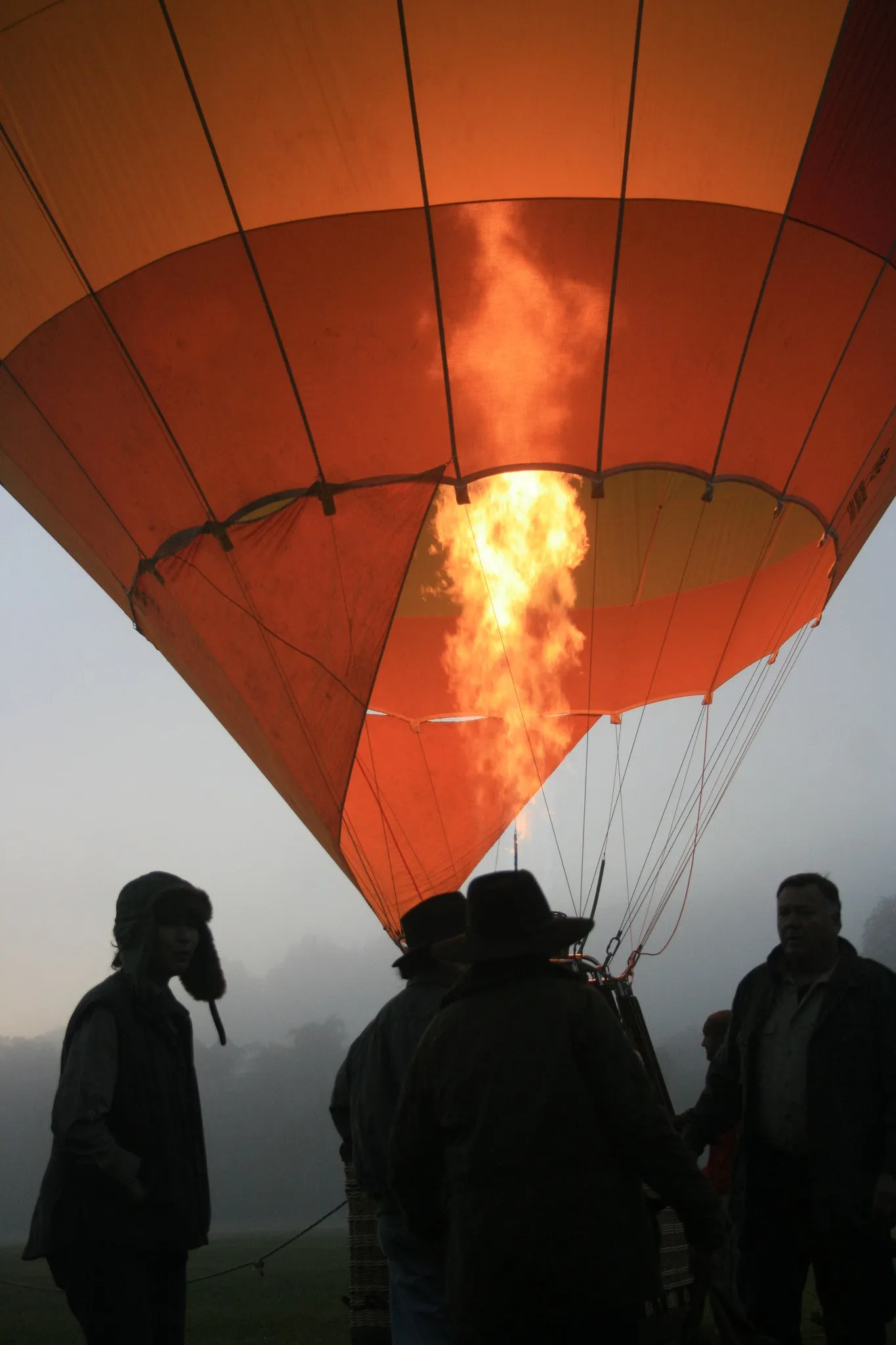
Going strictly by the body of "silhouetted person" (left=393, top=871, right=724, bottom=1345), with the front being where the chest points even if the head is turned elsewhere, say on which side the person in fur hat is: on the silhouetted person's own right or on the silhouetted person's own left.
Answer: on the silhouetted person's own left

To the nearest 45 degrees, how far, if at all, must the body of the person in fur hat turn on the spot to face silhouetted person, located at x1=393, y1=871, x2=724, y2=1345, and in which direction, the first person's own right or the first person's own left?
0° — they already face them

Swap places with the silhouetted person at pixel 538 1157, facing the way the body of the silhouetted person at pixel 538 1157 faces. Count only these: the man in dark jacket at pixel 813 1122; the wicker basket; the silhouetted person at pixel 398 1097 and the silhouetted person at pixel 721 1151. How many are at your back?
0

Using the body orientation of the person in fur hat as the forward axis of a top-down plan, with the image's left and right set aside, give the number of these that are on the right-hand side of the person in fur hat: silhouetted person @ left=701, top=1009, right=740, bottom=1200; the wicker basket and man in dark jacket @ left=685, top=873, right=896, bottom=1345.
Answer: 0

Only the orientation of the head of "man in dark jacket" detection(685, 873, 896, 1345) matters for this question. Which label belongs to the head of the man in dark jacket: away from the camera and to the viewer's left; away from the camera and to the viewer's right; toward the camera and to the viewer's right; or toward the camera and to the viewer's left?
toward the camera and to the viewer's left

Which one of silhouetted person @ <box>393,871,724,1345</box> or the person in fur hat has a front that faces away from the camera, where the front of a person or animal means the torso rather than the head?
the silhouetted person

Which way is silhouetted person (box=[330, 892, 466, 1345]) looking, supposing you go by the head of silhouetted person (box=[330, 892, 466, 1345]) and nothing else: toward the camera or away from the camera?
away from the camera

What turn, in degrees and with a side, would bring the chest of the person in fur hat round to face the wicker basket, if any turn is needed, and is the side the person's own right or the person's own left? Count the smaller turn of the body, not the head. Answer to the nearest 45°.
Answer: approximately 90° to the person's own left

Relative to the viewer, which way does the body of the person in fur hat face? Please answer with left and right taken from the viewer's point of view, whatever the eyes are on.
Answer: facing the viewer and to the right of the viewer

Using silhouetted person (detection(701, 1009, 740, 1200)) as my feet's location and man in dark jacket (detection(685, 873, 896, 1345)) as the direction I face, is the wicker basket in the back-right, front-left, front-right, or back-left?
front-right

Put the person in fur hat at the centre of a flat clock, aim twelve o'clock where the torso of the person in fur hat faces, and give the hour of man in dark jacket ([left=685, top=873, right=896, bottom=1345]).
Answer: The man in dark jacket is roughly at 11 o'clock from the person in fur hat.

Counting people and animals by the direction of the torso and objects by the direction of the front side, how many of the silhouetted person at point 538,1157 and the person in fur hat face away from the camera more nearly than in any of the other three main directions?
1

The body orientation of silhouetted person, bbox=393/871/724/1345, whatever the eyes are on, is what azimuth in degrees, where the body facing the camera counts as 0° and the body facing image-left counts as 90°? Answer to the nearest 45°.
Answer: approximately 180°

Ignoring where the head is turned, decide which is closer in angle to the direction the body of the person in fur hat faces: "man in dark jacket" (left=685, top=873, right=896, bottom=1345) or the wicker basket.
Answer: the man in dark jacket

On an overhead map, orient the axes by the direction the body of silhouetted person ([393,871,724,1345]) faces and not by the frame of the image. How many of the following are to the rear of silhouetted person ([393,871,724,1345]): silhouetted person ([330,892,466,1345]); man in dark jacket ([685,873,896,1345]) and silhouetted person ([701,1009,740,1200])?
0
